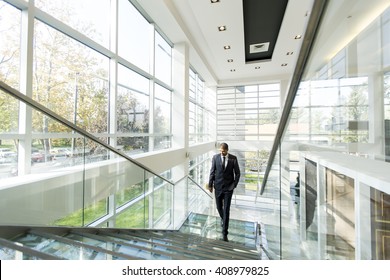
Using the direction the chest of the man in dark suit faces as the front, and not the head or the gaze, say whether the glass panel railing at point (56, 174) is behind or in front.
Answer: in front

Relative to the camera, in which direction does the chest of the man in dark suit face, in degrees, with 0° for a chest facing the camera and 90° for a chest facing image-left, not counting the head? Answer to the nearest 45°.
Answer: approximately 0°

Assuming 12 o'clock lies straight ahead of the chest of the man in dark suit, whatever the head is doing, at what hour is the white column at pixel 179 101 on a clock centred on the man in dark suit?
The white column is roughly at 5 o'clock from the man in dark suit.

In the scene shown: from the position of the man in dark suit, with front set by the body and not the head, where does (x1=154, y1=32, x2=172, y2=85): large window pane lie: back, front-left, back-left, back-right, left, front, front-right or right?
back-right
